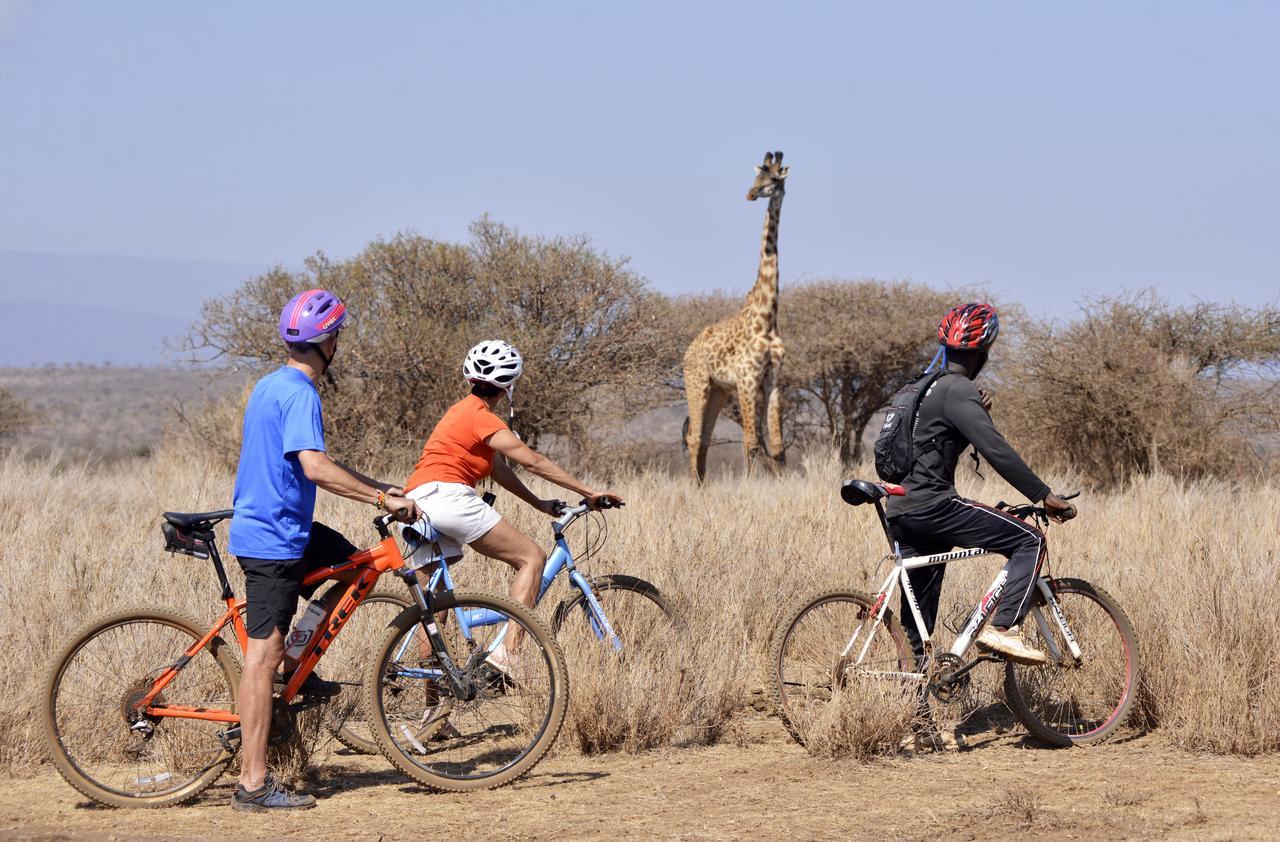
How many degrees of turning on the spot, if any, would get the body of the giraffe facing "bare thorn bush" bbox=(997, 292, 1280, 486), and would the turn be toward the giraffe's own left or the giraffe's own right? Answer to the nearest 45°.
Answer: approximately 45° to the giraffe's own left

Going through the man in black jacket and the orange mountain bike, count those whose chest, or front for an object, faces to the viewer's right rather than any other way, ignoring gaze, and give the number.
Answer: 2

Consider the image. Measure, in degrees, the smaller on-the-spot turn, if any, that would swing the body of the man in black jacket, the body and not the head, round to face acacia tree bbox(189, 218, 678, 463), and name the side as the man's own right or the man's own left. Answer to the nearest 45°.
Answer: approximately 135° to the man's own left

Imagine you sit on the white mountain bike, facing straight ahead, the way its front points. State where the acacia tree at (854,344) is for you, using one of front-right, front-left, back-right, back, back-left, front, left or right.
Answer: left

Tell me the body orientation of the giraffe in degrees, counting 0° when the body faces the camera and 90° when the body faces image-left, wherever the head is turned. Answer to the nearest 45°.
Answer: approximately 315°

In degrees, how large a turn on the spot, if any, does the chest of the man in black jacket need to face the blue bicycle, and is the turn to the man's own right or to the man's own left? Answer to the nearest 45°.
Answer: approximately 180°

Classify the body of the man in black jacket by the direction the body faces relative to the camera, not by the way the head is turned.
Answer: to the viewer's right

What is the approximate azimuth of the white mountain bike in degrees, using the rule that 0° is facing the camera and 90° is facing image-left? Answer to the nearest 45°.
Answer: approximately 270°

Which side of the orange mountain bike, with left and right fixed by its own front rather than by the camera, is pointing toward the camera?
right

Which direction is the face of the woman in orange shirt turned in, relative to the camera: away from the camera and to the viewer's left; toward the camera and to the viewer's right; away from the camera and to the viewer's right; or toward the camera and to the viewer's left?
away from the camera and to the viewer's right

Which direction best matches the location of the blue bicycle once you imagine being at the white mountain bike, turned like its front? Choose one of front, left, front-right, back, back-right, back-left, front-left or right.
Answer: back

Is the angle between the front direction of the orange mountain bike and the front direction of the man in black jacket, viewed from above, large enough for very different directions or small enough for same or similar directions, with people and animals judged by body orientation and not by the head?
same or similar directions

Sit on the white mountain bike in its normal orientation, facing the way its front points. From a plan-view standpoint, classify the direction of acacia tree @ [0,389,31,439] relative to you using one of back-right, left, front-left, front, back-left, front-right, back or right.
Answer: back-left

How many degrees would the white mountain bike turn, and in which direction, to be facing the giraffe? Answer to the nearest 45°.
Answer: approximately 90° to its left

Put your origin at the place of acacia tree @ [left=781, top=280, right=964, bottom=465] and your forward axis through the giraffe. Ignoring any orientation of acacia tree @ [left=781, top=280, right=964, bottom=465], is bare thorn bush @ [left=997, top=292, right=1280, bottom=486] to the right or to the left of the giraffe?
left
